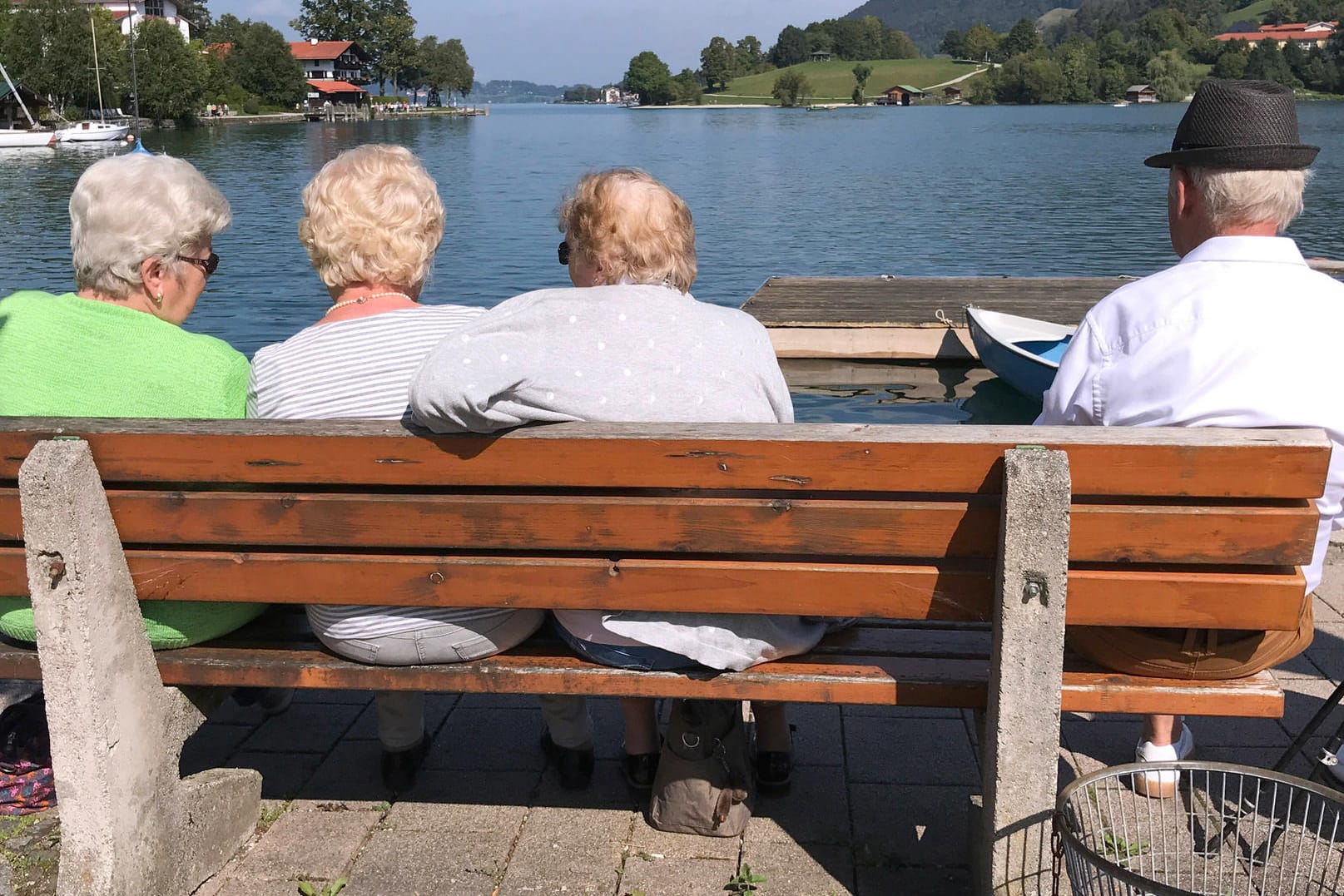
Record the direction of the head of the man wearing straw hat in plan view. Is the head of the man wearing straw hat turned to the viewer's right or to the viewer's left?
to the viewer's left

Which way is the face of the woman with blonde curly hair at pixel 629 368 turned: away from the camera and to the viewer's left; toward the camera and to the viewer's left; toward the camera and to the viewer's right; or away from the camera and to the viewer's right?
away from the camera and to the viewer's left

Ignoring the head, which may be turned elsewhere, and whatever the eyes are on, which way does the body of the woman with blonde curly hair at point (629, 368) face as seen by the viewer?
away from the camera

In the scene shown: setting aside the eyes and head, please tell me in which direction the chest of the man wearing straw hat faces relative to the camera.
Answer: away from the camera

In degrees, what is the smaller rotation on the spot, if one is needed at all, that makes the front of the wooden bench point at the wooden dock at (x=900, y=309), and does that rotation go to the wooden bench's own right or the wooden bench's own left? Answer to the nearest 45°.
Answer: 0° — it already faces it

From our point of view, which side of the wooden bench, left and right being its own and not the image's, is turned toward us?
back

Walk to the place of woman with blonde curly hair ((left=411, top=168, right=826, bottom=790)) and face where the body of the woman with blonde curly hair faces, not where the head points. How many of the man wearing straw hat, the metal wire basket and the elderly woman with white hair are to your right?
2

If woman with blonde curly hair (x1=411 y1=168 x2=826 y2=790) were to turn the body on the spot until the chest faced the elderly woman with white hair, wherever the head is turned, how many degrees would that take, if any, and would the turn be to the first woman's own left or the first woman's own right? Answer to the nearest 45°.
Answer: approximately 90° to the first woman's own left

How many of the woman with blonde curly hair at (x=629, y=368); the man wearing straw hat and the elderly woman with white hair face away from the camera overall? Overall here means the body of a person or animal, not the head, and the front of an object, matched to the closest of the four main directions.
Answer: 3

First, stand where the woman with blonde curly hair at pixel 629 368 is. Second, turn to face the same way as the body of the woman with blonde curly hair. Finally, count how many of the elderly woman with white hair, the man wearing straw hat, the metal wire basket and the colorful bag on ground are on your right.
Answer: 2

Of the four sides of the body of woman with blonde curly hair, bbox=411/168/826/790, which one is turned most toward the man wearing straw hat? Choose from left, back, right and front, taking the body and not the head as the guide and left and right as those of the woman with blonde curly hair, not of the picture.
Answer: right

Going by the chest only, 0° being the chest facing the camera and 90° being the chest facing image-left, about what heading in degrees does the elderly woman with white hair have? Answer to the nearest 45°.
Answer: approximately 180°

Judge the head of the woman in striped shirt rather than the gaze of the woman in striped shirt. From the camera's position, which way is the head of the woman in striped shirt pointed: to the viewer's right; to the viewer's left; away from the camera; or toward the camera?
away from the camera

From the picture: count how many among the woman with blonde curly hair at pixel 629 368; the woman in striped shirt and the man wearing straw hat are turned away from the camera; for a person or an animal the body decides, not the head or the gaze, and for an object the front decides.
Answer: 3

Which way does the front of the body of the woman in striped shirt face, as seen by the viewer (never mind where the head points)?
away from the camera

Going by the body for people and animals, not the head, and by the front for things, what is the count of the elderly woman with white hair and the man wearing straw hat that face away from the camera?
2

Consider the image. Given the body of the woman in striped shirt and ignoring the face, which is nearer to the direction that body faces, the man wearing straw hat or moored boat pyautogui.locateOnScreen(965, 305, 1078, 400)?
the moored boat
